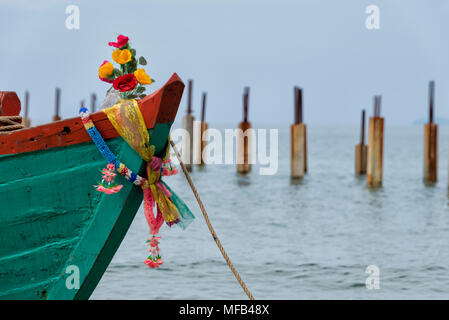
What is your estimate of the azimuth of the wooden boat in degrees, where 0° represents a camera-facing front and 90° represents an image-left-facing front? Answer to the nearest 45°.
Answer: approximately 315°

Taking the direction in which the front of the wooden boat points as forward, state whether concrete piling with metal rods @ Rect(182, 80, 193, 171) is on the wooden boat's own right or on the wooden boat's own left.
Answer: on the wooden boat's own left

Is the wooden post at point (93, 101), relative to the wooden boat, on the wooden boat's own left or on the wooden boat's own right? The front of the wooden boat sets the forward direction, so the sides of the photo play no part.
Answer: on the wooden boat's own left

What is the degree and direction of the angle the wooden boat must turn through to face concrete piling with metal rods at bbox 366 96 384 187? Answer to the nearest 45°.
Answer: approximately 90° to its left
